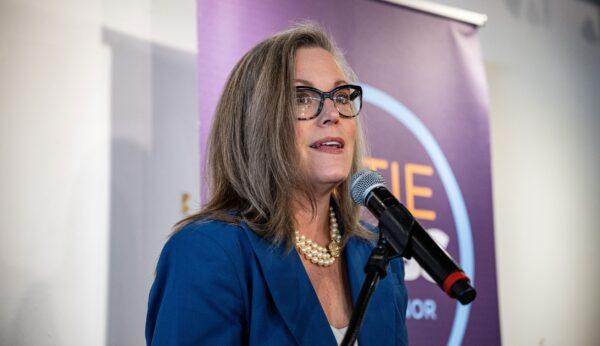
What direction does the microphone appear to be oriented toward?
to the viewer's left

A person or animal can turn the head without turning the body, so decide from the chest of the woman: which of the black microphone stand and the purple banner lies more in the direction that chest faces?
the black microphone stand

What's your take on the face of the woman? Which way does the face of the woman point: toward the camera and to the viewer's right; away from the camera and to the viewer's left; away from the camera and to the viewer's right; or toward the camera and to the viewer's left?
toward the camera and to the viewer's right

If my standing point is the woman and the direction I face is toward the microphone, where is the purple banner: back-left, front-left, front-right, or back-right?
back-left

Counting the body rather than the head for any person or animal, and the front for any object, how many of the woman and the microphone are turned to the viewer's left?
1

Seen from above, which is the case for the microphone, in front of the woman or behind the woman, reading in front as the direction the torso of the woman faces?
in front

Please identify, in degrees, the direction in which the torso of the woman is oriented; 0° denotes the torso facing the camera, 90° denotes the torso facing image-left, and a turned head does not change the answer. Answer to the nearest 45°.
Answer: approximately 315°

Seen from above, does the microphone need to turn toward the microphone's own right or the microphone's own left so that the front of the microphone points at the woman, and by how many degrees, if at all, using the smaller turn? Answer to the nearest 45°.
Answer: approximately 45° to the microphone's own right

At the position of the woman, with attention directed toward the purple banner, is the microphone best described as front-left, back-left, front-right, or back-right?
back-right

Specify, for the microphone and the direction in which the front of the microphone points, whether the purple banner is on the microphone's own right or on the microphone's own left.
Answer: on the microphone's own right

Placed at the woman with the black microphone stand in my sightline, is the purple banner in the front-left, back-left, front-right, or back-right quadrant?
back-left
